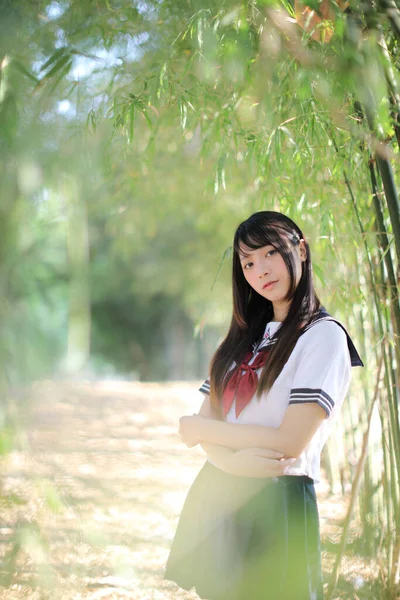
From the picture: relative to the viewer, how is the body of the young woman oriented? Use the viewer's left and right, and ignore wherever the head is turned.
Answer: facing the viewer and to the left of the viewer
